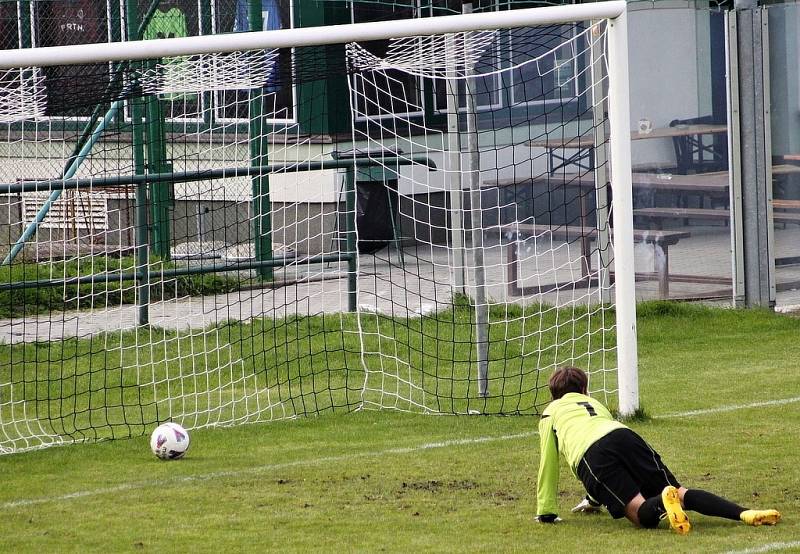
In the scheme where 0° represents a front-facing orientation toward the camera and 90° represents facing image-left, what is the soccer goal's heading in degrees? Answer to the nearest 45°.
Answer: approximately 315°
